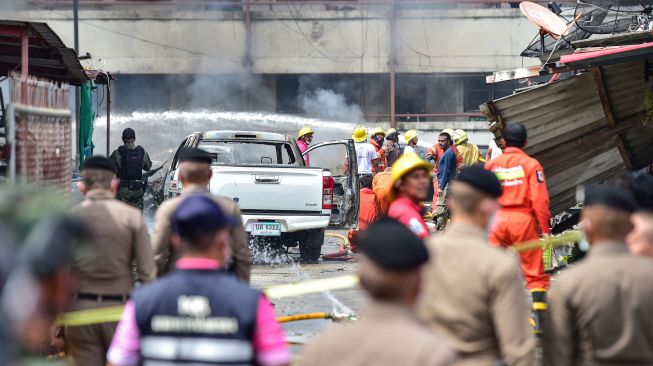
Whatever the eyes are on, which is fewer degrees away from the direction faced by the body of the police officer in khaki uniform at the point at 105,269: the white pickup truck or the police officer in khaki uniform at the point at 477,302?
the white pickup truck

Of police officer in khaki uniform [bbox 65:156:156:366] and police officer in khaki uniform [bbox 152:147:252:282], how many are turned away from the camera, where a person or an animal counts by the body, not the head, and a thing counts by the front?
2

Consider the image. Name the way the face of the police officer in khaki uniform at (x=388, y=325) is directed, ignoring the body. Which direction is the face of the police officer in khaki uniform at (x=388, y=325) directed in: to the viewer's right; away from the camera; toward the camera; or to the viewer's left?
away from the camera

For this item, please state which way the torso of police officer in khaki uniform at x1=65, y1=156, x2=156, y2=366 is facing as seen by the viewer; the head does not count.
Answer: away from the camera

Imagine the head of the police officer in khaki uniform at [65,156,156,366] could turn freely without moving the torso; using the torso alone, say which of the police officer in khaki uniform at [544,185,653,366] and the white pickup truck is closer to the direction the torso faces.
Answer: the white pickup truck

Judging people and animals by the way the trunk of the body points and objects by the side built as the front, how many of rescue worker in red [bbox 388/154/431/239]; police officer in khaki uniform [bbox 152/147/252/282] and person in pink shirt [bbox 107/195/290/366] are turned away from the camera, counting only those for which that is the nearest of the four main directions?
2

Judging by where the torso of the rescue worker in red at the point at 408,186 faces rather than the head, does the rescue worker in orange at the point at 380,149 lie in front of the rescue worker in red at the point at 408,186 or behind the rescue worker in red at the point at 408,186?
behind

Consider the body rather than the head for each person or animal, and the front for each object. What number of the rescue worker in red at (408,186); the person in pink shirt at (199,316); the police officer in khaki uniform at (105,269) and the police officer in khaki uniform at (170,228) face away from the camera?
3

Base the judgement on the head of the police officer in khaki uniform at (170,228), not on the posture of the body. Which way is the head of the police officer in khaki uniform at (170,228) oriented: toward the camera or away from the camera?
away from the camera

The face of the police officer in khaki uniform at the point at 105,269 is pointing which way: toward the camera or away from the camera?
away from the camera

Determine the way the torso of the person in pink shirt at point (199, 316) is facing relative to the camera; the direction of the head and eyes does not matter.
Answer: away from the camera
